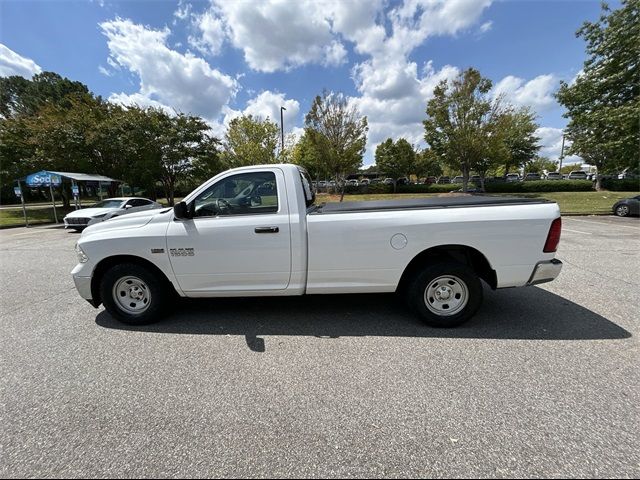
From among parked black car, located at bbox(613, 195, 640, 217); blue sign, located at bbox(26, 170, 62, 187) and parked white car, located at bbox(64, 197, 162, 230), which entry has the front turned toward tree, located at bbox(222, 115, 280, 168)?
the parked black car

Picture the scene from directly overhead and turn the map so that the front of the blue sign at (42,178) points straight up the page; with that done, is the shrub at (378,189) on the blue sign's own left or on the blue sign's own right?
on the blue sign's own left

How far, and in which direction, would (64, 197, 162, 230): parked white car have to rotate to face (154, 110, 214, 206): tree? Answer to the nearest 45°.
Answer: approximately 180°

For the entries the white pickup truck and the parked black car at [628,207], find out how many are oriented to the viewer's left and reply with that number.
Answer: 2

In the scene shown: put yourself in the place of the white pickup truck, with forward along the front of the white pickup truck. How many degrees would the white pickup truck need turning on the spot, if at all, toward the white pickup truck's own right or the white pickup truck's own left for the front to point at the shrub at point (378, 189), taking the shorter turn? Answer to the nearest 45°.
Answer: approximately 90° to the white pickup truck's own right

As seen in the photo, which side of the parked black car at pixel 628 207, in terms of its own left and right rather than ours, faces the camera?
left

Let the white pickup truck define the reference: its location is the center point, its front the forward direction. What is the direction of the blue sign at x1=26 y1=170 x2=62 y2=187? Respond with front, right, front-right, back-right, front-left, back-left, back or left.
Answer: front-right

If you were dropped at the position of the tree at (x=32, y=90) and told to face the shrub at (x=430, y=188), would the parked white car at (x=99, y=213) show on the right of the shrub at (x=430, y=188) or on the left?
right

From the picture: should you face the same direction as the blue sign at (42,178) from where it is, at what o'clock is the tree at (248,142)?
The tree is roughly at 8 o'clock from the blue sign.

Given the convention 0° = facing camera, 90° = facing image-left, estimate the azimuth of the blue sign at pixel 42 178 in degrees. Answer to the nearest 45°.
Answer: approximately 0°

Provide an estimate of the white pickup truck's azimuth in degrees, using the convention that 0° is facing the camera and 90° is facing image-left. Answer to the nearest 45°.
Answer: approximately 90°

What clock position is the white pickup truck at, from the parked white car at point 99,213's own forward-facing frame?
The white pickup truck is roughly at 10 o'clock from the parked white car.

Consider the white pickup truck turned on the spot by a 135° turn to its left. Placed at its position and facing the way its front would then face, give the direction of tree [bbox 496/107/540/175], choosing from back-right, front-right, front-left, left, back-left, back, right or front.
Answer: left

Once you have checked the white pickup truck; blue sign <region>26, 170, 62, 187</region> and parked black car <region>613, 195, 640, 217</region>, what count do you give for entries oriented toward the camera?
1

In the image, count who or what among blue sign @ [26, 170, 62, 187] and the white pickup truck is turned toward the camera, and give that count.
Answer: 1
